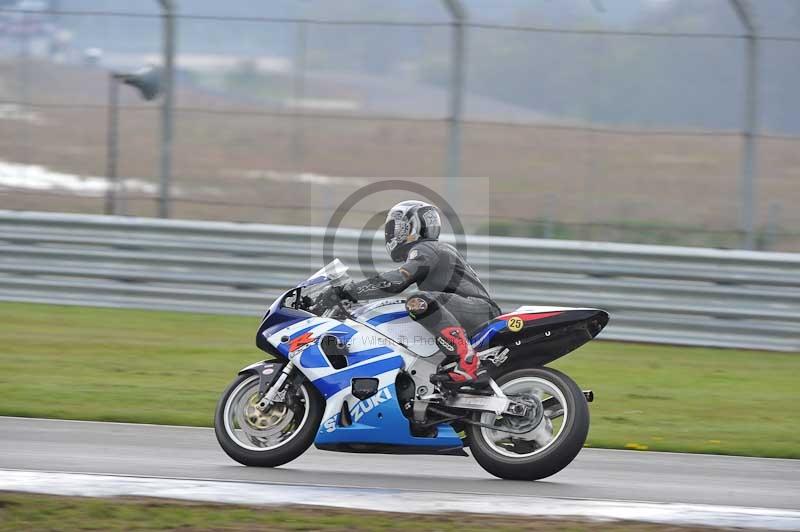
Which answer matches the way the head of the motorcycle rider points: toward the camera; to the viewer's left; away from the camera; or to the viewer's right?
to the viewer's left

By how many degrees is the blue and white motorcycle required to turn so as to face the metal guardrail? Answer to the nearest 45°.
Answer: approximately 90° to its right

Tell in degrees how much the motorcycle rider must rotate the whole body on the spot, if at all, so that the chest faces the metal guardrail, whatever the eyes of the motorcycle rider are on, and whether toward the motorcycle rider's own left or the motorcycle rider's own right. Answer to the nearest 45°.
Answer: approximately 90° to the motorcycle rider's own right

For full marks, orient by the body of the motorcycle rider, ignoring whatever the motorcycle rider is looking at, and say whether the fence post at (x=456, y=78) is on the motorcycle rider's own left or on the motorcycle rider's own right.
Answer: on the motorcycle rider's own right

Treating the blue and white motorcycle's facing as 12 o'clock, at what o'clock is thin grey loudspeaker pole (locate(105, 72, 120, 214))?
The thin grey loudspeaker pole is roughly at 2 o'clock from the blue and white motorcycle.

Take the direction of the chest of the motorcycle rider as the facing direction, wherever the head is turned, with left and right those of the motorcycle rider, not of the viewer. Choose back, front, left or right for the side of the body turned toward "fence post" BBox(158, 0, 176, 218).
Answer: right

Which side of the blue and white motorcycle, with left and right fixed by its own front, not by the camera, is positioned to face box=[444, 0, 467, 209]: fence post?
right

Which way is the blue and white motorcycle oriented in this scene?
to the viewer's left

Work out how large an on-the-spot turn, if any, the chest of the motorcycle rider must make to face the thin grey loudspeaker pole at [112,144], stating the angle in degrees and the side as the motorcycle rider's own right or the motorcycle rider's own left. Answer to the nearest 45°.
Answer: approximately 45° to the motorcycle rider's own right

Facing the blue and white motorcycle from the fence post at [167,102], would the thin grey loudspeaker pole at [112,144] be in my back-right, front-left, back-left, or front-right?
back-right

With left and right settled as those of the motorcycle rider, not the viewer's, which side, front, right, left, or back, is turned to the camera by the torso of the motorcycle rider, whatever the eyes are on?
left
